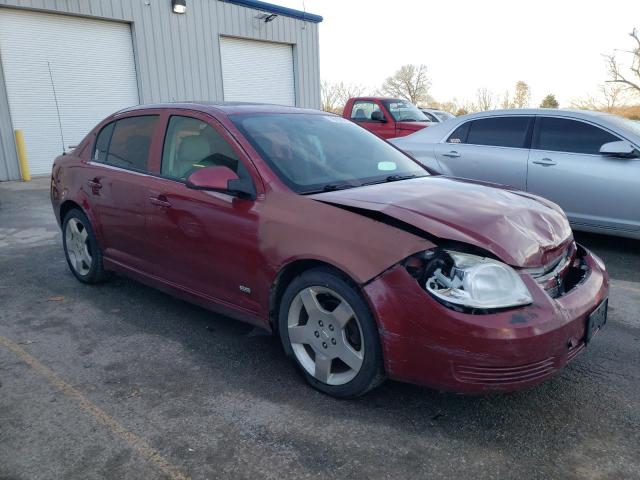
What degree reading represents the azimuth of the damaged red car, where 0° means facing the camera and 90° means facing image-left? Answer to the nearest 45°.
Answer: approximately 315°

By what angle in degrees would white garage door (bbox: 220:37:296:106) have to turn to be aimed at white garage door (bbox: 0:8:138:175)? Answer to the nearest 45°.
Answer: approximately 90° to its right

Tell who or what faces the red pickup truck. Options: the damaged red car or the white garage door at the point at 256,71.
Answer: the white garage door

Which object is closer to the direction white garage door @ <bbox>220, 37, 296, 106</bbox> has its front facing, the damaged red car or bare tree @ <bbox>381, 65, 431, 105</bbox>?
the damaged red car

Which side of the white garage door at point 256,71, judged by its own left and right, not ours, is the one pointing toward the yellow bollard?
right

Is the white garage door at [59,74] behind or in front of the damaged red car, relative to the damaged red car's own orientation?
behind

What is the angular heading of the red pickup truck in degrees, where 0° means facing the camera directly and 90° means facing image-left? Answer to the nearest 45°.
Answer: approximately 315°

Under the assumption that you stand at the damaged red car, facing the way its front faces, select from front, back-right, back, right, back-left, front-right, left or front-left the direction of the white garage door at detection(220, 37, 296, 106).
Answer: back-left

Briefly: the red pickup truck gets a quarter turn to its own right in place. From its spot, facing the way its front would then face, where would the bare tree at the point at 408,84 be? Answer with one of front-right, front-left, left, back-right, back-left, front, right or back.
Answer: back-right

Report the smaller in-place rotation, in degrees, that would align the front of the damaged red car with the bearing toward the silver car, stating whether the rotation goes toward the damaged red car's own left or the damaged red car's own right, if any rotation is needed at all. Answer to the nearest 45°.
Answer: approximately 90° to the damaged red car's own left

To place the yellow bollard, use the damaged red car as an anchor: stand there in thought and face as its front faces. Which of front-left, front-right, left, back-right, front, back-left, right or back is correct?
back

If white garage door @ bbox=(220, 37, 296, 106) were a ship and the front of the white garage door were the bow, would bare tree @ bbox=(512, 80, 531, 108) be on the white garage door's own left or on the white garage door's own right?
on the white garage door's own left

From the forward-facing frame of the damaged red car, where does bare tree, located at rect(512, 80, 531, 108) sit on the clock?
The bare tree is roughly at 8 o'clock from the damaged red car.
